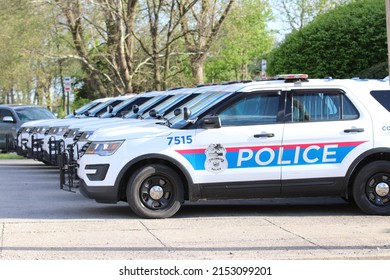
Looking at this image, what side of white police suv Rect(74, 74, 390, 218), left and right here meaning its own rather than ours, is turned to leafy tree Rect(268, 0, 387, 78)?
right

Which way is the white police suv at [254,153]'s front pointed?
to the viewer's left

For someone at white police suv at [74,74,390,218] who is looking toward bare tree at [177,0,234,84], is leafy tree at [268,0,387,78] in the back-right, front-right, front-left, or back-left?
front-right

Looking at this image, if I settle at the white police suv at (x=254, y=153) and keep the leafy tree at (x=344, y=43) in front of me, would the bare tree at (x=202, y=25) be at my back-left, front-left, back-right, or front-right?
front-left
